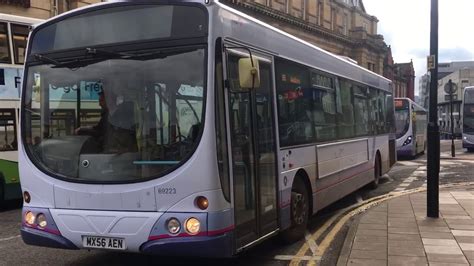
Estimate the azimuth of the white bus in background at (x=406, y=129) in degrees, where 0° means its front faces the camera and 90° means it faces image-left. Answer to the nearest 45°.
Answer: approximately 45°

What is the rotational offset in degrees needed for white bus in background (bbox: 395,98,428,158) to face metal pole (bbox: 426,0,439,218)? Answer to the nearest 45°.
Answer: approximately 45° to its left
